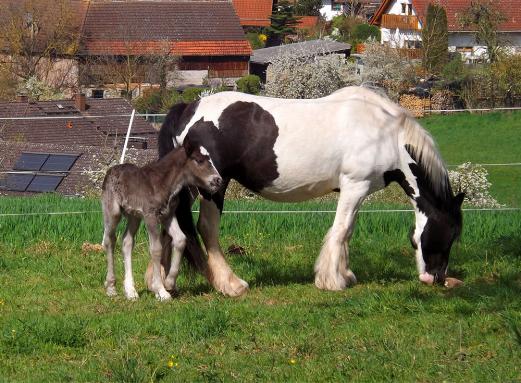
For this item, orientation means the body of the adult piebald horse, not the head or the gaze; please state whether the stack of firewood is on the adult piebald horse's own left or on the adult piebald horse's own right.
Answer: on the adult piebald horse's own left

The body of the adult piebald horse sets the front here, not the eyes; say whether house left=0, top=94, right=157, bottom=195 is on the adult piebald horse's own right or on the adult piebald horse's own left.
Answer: on the adult piebald horse's own left

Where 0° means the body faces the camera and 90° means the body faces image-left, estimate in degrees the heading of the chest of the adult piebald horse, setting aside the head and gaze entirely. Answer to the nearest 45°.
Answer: approximately 270°

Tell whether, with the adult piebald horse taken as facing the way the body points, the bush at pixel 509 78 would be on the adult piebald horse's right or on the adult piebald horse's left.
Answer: on the adult piebald horse's left

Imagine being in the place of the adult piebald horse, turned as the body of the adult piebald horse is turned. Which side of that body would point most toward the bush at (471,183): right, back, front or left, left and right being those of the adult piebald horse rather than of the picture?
left
